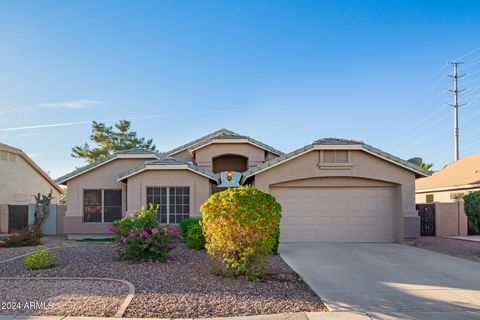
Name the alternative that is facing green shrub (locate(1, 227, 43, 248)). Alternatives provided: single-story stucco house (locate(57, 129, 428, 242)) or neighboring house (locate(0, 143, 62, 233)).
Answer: the neighboring house

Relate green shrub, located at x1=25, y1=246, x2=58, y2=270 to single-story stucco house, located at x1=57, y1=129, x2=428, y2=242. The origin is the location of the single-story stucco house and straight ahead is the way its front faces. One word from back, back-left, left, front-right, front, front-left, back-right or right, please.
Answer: front-right

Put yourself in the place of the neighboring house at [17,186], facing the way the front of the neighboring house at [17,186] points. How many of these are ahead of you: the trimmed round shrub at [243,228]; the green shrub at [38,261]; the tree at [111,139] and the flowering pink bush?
3

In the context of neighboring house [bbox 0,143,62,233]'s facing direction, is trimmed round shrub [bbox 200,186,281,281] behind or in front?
in front

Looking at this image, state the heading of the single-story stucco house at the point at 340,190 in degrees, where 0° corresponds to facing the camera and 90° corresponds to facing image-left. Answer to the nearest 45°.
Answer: approximately 0°

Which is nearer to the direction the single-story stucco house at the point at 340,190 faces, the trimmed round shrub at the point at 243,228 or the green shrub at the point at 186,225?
the trimmed round shrub

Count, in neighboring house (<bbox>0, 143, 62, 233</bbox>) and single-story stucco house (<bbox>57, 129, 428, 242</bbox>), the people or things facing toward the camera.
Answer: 2

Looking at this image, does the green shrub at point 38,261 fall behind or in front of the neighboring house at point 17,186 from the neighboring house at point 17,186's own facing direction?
in front

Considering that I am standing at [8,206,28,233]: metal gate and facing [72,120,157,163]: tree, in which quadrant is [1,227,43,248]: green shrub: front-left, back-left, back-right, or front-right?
back-right

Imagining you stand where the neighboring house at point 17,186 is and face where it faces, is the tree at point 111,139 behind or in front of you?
behind
